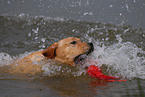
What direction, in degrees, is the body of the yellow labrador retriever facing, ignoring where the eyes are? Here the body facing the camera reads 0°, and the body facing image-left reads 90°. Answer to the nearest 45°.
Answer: approximately 270°
